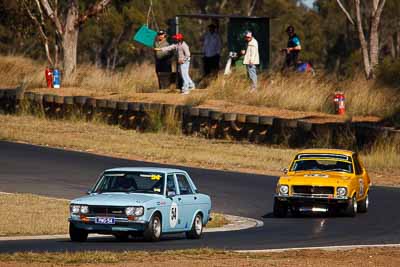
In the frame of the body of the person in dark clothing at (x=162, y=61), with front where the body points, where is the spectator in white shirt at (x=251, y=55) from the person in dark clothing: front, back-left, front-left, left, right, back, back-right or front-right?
front-left

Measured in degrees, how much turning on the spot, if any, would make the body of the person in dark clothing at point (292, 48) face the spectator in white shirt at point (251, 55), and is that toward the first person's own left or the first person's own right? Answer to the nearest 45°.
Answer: approximately 45° to the first person's own left

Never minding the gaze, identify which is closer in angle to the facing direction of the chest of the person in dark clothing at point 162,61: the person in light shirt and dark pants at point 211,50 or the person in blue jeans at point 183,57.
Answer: the person in blue jeans

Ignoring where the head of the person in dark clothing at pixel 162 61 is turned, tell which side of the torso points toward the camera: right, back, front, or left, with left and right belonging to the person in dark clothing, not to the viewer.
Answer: front

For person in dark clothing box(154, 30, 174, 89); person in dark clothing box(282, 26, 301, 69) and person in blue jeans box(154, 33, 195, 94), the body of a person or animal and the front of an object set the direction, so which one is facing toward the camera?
person in dark clothing box(154, 30, 174, 89)

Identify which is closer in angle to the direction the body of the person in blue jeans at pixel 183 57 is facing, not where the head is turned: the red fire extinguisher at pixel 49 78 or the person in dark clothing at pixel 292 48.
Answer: the red fire extinguisher

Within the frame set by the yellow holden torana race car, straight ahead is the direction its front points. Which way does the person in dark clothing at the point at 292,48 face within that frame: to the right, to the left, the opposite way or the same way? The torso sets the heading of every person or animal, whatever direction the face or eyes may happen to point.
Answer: to the right

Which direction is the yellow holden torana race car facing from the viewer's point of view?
toward the camera

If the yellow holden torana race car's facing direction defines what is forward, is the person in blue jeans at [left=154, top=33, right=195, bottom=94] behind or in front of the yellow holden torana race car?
behind

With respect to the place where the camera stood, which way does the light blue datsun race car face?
facing the viewer and to the left of the viewer

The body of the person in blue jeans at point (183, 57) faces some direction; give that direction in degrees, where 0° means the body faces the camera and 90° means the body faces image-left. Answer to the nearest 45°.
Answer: approximately 90°

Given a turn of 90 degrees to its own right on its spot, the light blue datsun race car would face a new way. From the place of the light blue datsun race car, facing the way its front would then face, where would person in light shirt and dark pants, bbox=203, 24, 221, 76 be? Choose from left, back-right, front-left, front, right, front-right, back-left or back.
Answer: front-right
